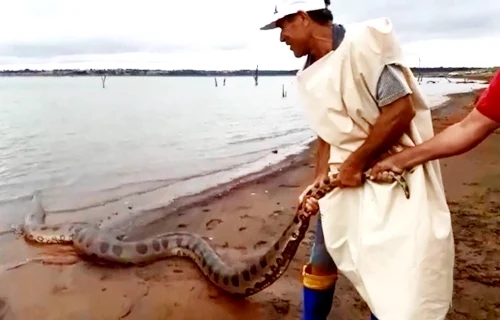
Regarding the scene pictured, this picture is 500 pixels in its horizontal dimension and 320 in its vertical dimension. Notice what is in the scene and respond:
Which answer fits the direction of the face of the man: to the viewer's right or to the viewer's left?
to the viewer's left

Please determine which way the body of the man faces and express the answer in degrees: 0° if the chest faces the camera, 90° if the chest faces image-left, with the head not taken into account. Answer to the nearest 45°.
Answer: approximately 45°
